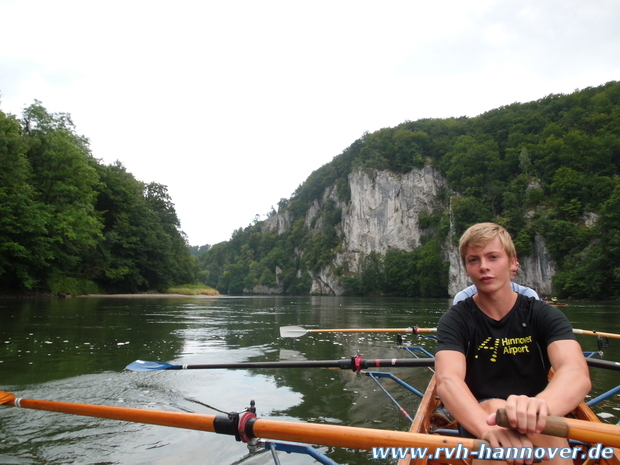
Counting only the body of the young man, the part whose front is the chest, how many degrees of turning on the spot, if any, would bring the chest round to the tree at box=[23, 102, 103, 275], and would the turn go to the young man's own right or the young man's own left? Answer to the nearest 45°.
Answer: approximately 135° to the young man's own right

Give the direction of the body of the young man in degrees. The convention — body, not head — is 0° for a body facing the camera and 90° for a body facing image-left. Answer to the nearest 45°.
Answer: approximately 0°
